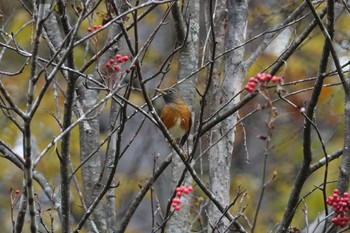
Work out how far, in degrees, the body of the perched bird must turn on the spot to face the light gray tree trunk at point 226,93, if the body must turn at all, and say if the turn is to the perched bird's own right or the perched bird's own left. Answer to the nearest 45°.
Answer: approximately 90° to the perched bird's own left
